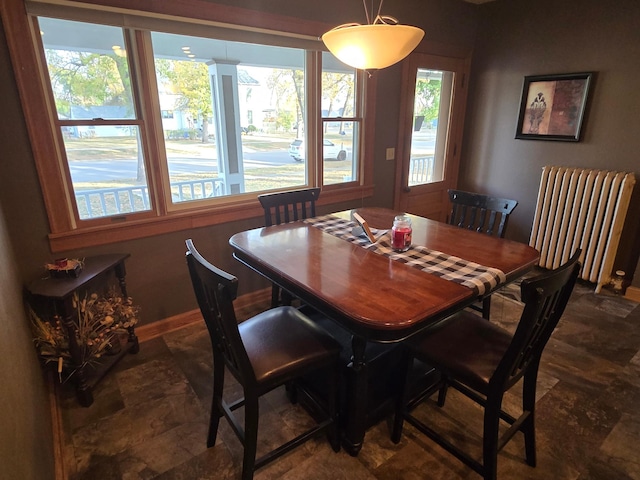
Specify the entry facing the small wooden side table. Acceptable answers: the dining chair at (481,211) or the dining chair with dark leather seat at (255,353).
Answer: the dining chair

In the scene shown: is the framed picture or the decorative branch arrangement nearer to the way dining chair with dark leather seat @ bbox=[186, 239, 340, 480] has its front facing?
the framed picture

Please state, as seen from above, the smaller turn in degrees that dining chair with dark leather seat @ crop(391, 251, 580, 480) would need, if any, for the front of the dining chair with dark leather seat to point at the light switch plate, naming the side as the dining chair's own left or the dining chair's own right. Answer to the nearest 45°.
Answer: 0° — it already faces it

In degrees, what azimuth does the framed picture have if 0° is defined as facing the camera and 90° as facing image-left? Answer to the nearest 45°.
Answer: approximately 45°

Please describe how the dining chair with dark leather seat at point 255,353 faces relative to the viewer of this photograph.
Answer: facing away from the viewer and to the right of the viewer

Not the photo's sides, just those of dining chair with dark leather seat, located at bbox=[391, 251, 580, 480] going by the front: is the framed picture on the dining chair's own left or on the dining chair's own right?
on the dining chair's own right

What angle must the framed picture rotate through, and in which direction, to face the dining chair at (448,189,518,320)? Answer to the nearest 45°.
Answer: approximately 45° to its left

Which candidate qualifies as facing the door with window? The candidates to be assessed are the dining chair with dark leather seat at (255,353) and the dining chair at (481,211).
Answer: the dining chair with dark leather seat

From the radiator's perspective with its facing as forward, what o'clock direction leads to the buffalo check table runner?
The buffalo check table runner is roughly at 11 o'clock from the radiator.

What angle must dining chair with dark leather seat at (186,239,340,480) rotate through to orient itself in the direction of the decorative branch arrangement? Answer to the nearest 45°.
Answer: approximately 90° to its left
